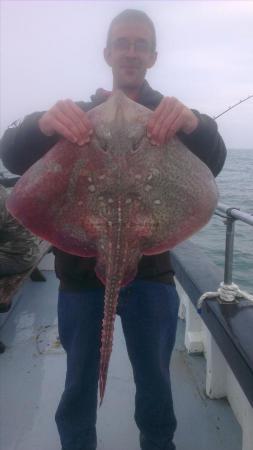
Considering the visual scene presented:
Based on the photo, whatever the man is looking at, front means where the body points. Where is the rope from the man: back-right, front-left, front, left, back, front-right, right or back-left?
back-left

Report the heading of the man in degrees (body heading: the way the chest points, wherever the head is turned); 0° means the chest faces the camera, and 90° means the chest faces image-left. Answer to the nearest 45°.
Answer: approximately 0°
